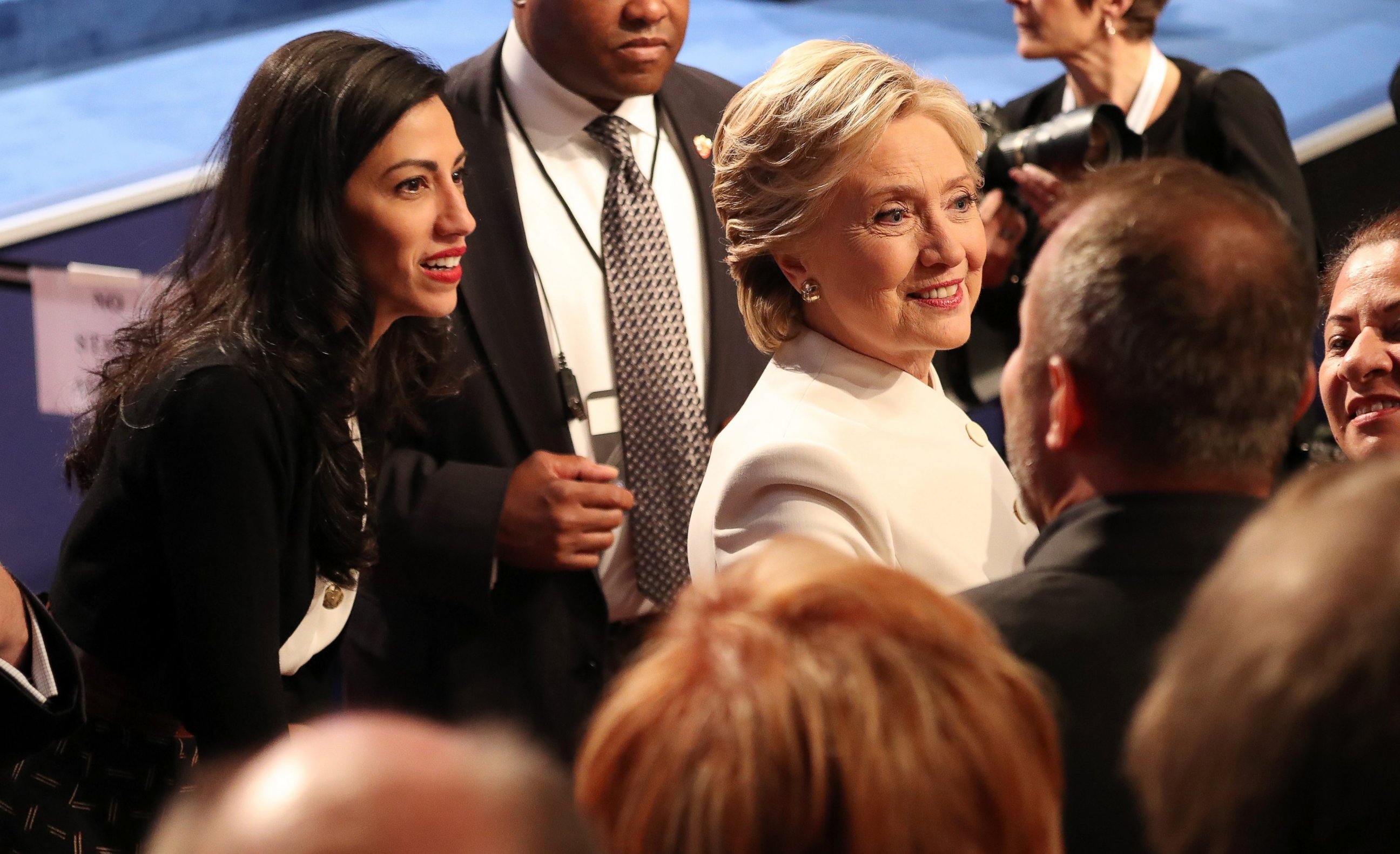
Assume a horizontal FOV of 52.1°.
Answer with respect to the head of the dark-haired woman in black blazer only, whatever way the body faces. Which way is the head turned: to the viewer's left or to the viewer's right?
to the viewer's right

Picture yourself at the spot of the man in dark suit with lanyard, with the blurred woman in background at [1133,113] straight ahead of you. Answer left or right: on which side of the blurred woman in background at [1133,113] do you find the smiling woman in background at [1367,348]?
right

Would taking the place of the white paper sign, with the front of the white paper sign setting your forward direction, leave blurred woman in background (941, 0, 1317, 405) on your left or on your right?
on your left

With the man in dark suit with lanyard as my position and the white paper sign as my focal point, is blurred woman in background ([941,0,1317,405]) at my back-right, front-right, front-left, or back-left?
back-right

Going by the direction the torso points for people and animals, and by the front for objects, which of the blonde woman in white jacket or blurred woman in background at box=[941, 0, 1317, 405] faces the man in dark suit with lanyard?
the blurred woman in background

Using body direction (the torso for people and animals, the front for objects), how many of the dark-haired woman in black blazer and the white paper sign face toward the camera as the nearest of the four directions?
1

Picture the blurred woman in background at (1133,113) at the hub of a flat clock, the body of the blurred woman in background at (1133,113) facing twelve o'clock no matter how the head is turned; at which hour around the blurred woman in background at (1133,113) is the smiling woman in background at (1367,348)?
the smiling woman in background at (1367,348) is roughly at 10 o'clock from the blurred woman in background at (1133,113).

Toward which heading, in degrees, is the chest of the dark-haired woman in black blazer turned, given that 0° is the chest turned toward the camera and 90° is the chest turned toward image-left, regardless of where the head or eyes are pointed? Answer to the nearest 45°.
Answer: approximately 270°

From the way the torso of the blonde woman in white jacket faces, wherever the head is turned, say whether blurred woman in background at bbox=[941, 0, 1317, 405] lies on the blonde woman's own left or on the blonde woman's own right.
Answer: on the blonde woman's own left

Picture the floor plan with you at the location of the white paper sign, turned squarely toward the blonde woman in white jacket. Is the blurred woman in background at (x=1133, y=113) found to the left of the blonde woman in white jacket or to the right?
left
